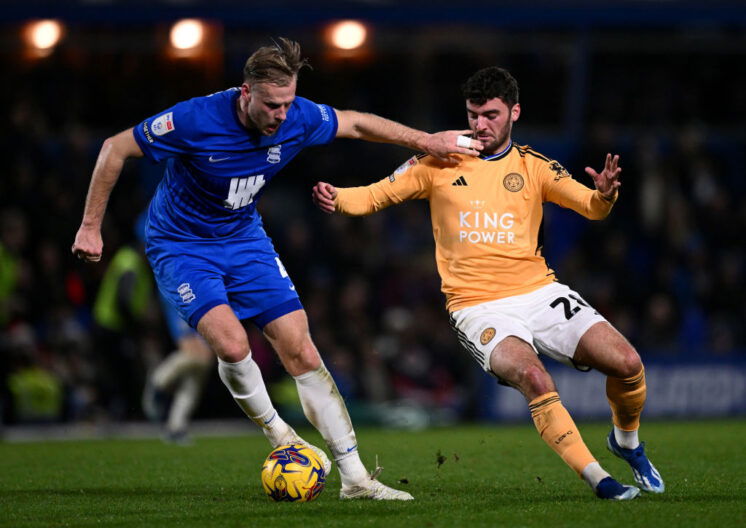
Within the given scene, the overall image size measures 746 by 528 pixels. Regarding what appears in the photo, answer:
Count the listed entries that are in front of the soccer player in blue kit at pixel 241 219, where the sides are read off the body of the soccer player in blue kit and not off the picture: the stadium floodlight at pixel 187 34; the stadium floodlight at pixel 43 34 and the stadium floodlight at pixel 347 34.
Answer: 0

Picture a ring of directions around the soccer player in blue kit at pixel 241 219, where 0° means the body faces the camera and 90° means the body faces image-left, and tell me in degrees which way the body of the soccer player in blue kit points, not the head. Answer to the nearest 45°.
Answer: approximately 315°

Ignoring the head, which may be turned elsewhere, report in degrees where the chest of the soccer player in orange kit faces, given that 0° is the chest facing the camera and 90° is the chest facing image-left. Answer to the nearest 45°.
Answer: approximately 0°

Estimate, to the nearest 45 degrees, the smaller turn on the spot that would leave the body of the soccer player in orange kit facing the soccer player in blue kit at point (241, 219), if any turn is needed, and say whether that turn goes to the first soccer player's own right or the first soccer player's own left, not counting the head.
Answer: approximately 90° to the first soccer player's own right

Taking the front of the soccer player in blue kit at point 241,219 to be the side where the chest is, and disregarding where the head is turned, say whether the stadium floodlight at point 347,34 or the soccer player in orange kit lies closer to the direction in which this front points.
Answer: the soccer player in orange kit

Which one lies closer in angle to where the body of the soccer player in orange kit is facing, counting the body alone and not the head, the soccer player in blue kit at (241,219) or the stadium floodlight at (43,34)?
the soccer player in blue kit

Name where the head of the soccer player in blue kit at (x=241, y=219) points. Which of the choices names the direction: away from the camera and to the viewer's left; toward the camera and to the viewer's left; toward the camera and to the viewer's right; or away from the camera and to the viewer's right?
toward the camera and to the viewer's right

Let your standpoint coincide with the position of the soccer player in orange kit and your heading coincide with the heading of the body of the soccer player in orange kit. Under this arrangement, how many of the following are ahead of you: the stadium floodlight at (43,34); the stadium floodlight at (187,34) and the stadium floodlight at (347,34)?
0

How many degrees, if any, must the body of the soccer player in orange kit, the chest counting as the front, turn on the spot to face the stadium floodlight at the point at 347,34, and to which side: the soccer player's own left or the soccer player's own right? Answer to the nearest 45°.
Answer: approximately 180°

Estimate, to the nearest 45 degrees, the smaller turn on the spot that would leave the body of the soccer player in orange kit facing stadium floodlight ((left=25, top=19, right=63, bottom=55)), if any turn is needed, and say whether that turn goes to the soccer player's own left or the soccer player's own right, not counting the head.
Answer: approximately 135° to the soccer player's own right

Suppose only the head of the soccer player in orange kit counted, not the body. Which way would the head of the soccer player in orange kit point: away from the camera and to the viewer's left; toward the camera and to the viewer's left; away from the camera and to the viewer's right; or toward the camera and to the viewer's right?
toward the camera and to the viewer's left

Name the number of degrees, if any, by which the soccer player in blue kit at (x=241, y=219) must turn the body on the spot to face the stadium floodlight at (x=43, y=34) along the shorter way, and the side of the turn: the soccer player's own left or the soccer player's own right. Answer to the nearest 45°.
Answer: approximately 135° to the soccer player's own left

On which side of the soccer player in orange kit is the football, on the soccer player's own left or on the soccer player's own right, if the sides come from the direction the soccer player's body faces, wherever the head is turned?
on the soccer player's own right

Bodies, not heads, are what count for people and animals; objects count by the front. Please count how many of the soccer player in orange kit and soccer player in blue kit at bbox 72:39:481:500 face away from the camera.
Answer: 0

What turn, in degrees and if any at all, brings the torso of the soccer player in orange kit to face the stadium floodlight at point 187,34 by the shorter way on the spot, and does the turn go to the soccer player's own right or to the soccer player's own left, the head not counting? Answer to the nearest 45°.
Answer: approximately 135° to the soccer player's own right

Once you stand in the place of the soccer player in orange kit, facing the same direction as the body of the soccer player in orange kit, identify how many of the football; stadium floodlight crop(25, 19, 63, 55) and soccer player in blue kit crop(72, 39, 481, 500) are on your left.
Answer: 0
